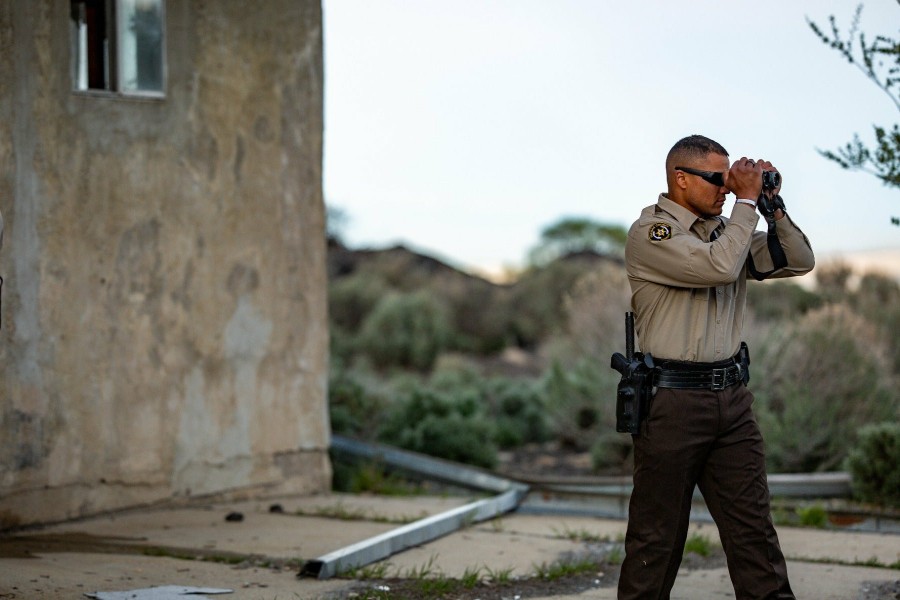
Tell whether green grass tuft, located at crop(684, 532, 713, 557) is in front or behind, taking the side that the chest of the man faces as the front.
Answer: behind

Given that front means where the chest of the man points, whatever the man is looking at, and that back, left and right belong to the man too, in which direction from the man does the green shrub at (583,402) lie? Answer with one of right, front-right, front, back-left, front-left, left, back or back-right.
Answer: back-left

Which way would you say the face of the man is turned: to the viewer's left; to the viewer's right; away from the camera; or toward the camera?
to the viewer's right

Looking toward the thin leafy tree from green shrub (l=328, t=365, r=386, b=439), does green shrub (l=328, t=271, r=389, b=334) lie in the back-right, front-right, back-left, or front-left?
back-left

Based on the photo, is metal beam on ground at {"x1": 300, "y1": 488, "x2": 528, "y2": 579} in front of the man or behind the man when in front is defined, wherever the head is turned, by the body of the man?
behind

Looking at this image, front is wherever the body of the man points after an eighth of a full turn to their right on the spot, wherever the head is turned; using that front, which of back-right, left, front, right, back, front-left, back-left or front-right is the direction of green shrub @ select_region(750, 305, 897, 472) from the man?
back

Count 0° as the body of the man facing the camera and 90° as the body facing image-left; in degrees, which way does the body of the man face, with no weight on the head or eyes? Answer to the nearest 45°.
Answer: approximately 315°
